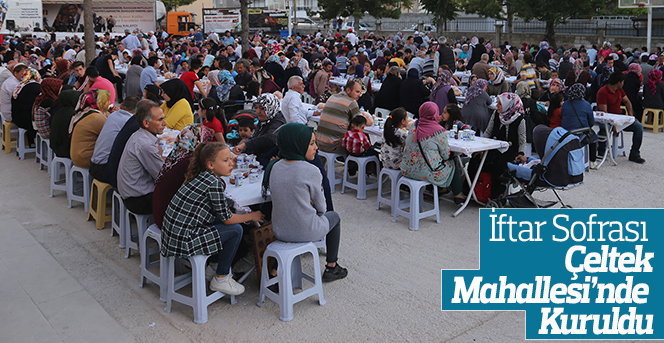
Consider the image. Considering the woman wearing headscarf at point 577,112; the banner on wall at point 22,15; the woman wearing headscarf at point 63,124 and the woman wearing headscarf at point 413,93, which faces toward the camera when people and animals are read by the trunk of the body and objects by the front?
the banner on wall

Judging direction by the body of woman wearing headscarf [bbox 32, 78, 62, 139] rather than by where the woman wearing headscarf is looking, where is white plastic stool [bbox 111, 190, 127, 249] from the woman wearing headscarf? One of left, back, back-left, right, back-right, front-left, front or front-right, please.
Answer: right

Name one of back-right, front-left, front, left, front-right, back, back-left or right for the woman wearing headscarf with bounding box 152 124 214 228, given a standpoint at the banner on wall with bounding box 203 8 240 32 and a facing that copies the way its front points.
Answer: front

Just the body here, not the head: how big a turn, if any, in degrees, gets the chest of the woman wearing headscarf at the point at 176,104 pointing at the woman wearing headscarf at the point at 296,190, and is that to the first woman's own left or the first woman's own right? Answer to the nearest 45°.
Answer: approximately 90° to the first woman's own left

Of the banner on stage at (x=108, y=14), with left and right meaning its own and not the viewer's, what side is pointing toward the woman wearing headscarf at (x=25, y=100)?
front

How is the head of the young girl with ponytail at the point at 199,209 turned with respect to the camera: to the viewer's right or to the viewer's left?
to the viewer's right

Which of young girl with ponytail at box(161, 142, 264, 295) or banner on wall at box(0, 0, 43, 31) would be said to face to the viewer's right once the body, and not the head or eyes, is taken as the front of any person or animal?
the young girl with ponytail

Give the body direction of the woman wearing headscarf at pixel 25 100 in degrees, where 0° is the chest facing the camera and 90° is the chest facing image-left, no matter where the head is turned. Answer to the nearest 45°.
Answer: approximately 225°
